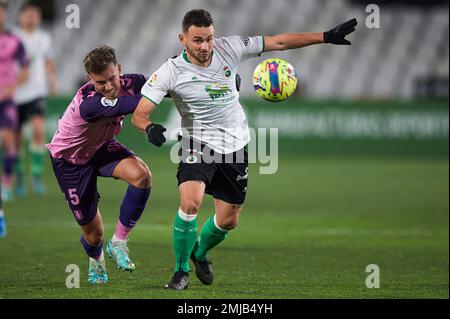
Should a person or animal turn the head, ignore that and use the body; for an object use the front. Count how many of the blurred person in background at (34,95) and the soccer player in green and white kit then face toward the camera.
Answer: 2

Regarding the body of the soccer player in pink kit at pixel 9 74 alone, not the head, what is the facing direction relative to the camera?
toward the camera

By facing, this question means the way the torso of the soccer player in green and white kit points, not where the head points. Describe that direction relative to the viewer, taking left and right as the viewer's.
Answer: facing the viewer

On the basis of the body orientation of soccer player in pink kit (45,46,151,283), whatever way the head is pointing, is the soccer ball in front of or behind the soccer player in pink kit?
in front

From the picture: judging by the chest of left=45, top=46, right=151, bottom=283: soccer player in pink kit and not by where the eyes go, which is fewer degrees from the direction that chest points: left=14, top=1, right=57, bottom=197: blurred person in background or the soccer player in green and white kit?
the soccer player in green and white kit

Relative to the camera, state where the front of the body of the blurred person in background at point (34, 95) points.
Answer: toward the camera

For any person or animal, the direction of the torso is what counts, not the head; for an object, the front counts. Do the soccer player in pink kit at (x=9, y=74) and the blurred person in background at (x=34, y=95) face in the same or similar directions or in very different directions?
same or similar directions

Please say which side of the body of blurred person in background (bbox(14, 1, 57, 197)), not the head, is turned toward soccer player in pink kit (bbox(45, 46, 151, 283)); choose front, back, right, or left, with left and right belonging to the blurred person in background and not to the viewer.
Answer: front

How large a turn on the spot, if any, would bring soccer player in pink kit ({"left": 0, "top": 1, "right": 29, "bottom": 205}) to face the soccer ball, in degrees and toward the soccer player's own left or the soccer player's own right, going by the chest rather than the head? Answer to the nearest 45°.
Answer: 0° — they already face it

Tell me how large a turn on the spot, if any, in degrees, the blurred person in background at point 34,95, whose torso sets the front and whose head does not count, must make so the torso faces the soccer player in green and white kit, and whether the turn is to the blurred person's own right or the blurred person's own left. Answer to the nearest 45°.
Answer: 0° — they already face them

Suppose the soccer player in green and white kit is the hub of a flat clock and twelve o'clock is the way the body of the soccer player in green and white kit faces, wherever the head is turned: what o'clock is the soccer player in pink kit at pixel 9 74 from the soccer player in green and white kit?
The soccer player in pink kit is roughly at 5 o'clock from the soccer player in green and white kit.

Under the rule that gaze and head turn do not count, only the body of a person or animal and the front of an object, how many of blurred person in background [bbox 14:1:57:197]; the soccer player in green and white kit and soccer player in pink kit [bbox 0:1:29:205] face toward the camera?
3

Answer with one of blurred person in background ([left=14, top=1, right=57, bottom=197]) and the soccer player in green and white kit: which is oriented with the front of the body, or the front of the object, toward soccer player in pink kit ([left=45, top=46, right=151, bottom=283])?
the blurred person in background

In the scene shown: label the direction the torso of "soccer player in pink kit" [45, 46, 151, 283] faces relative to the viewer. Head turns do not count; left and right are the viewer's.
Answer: facing the viewer and to the right of the viewer

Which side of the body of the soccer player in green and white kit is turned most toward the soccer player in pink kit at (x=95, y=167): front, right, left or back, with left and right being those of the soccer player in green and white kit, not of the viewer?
right
